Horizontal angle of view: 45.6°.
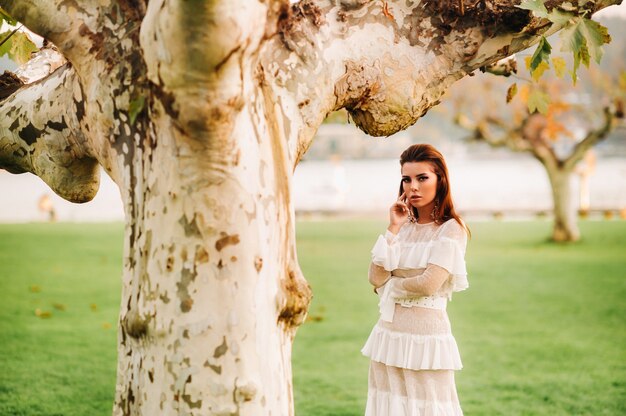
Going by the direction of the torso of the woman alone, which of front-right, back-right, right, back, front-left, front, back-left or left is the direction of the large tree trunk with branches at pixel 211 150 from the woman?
front

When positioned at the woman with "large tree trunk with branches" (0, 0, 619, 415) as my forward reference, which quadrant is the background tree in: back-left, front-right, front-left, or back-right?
back-right

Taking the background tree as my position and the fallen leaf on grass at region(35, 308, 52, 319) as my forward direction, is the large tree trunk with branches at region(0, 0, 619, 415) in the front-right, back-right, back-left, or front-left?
front-left

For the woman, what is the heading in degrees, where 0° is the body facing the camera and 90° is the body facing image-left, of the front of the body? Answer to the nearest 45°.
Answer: approximately 45°

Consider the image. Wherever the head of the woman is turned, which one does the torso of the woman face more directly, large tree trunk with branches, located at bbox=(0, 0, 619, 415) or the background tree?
the large tree trunk with branches

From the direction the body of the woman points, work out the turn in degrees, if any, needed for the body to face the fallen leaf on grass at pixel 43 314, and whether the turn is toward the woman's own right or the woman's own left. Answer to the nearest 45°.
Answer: approximately 90° to the woman's own right

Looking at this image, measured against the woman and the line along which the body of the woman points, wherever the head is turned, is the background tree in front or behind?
behind

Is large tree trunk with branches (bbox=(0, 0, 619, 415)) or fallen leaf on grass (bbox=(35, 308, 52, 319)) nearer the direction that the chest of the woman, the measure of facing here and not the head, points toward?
the large tree trunk with branches
